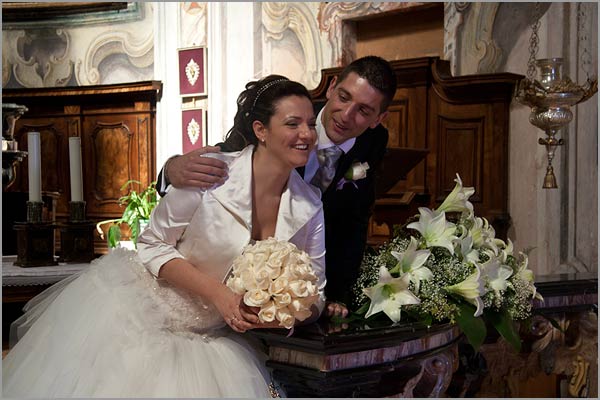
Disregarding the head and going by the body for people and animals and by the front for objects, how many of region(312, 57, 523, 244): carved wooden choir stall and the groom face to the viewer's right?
0

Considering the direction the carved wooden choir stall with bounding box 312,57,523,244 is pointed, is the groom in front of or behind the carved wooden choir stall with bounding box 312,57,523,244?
in front

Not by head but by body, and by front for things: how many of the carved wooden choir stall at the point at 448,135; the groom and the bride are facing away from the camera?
0

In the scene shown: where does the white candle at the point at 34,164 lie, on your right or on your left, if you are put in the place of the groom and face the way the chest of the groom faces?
on your right

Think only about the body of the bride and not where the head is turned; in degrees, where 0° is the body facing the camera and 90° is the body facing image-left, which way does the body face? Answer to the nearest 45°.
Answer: approximately 315°

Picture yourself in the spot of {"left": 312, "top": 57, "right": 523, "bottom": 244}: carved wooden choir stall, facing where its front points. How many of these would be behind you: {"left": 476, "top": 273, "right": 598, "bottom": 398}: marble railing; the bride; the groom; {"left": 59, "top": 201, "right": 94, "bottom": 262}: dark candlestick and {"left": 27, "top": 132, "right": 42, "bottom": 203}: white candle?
0

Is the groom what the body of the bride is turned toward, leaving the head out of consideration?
no

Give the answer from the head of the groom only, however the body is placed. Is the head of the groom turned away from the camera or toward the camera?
toward the camera

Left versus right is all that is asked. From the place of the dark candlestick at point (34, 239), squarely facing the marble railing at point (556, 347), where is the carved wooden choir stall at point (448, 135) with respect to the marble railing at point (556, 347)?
left

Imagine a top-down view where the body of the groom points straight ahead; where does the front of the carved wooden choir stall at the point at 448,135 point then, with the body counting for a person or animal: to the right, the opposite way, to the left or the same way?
the same way

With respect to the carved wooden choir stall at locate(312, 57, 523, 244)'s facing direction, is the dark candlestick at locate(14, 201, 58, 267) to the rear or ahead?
ahead

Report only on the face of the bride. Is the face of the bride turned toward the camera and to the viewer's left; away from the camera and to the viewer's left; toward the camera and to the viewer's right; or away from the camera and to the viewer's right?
toward the camera and to the viewer's right

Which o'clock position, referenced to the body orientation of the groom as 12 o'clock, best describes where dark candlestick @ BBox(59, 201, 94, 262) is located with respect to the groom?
The dark candlestick is roughly at 3 o'clock from the groom.
